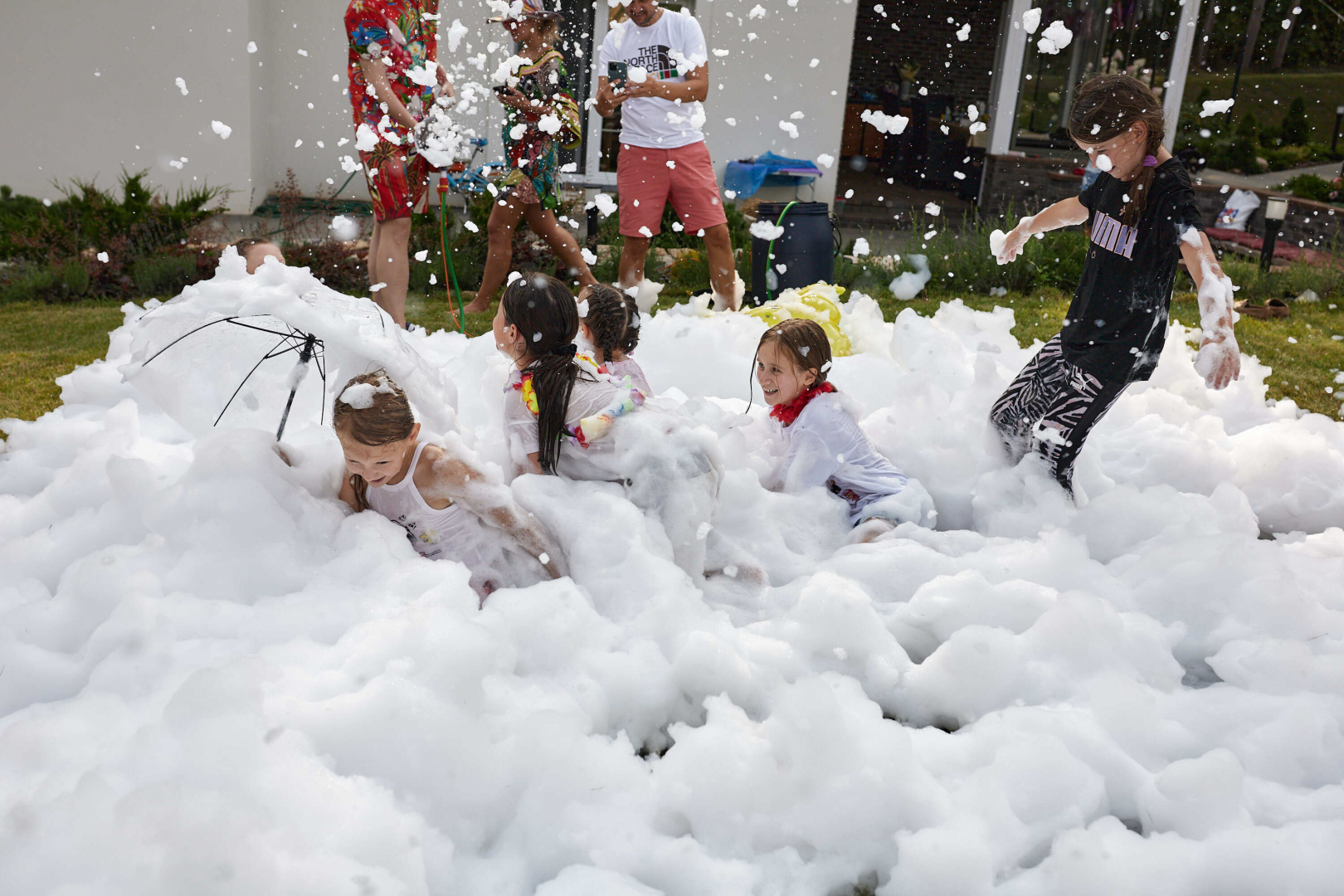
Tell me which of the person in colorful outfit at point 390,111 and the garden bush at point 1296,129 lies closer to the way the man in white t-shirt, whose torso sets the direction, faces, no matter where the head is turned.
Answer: the person in colorful outfit

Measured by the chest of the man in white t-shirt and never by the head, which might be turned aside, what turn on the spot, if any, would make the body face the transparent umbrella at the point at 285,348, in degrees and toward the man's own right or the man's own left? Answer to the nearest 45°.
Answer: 0° — they already face it

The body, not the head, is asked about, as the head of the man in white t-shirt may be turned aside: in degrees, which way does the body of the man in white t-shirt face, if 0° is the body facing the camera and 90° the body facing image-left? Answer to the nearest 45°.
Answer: approximately 0°

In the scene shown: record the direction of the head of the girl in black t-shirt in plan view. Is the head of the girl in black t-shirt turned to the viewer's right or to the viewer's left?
to the viewer's left

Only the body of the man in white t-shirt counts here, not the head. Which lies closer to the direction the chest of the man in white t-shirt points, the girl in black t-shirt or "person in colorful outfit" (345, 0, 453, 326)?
the girl in black t-shirt

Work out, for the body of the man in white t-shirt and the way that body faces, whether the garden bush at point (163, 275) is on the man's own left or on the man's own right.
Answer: on the man's own right

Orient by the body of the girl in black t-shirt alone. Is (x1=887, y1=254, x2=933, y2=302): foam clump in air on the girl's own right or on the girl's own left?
on the girl's own right

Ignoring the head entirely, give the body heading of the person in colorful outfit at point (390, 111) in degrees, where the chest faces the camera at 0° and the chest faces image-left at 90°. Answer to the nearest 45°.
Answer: approximately 315°

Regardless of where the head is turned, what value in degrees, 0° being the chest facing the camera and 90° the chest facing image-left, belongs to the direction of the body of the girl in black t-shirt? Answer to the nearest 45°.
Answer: approximately 45°

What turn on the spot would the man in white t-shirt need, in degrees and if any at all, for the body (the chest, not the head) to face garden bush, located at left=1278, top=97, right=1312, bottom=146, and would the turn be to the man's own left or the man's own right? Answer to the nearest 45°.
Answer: approximately 135° to the man's own left

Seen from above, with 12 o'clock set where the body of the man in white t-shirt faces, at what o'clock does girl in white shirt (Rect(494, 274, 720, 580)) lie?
The girl in white shirt is roughly at 12 o'clock from the man in white t-shirt.
